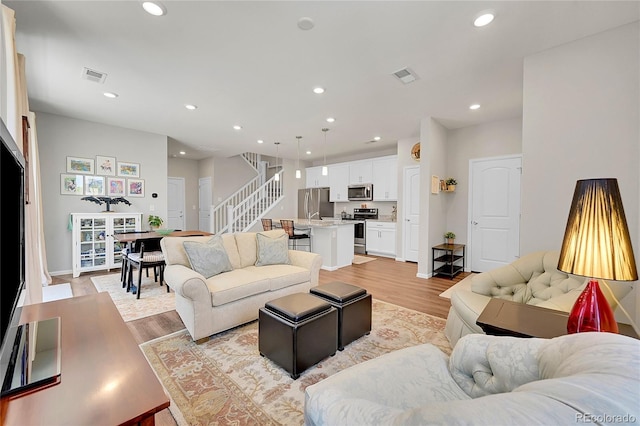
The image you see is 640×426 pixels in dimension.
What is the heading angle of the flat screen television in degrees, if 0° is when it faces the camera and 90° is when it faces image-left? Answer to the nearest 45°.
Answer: approximately 270°

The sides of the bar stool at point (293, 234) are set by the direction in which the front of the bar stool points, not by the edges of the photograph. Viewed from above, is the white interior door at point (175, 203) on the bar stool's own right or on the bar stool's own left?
on the bar stool's own left

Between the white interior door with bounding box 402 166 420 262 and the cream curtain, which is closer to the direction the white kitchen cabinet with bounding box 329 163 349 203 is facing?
the cream curtain

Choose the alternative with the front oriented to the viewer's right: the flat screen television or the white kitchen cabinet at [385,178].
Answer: the flat screen television

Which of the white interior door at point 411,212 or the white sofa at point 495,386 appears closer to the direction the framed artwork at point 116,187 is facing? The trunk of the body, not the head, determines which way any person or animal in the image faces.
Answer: the white sofa

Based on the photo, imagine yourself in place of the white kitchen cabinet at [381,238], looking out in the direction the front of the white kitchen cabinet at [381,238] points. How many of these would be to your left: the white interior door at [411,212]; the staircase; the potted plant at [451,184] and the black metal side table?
3
